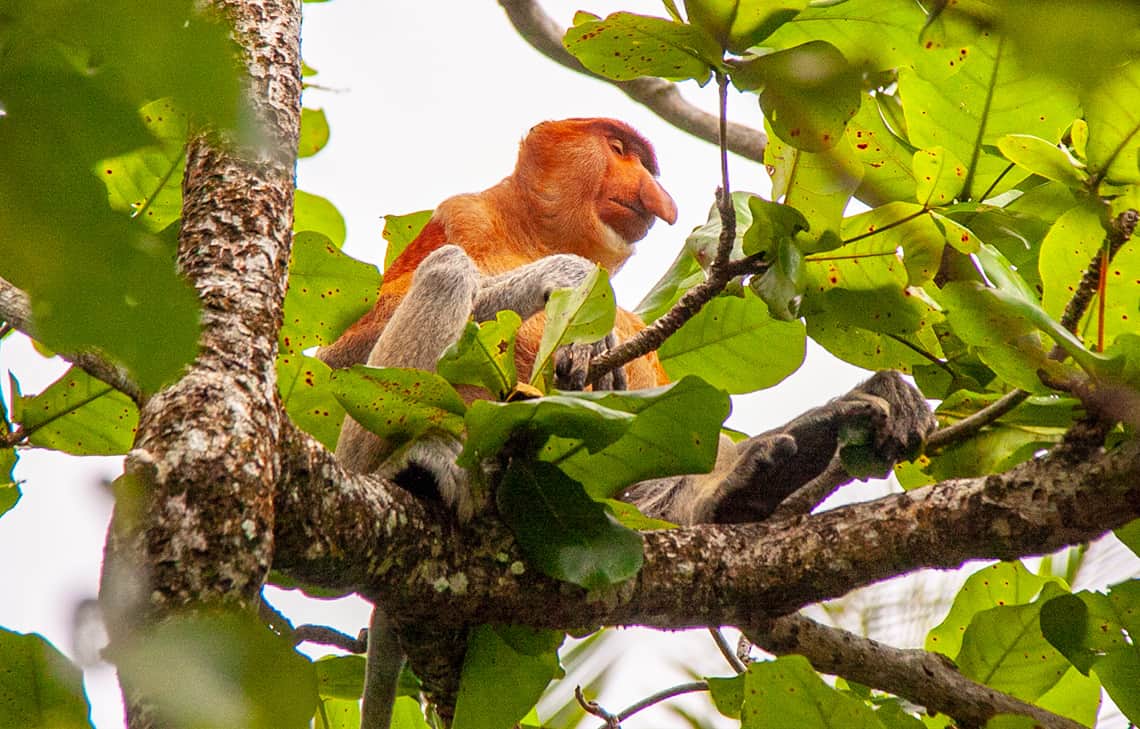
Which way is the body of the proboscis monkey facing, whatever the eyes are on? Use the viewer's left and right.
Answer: facing to the right of the viewer

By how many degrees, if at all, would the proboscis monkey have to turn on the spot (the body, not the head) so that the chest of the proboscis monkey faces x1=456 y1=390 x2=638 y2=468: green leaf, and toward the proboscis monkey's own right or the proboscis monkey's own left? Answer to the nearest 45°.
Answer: approximately 90° to the proboscis monkey's own right

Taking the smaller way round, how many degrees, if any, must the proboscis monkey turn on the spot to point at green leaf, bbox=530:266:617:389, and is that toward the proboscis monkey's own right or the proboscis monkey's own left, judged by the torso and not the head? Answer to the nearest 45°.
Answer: approximately 90° to the proboscis monkey's own right

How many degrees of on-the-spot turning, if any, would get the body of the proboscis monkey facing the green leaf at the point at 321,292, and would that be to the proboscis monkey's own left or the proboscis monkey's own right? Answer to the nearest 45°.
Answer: approximately 135° to the proboscis monkey's own right
